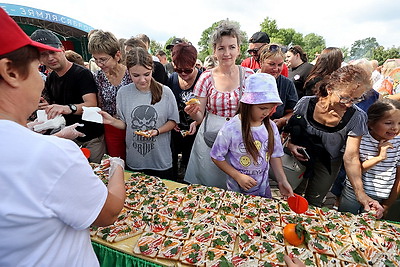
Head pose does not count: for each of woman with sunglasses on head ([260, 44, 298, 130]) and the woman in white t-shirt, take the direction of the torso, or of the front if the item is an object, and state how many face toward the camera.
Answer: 1

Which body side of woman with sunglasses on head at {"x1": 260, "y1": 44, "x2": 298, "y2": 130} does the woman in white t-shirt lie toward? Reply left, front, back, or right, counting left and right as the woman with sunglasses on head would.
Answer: front

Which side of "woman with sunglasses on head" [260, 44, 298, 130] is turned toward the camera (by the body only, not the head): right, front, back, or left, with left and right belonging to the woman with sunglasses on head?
front

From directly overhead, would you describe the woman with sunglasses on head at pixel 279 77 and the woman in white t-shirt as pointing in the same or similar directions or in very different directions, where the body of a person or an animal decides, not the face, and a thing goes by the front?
very different directions

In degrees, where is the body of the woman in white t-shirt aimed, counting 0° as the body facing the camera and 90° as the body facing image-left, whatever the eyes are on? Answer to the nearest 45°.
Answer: approximately 225°

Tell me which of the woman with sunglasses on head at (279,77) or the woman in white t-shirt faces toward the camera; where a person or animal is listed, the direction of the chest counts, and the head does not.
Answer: the woman with sunglasses on head
